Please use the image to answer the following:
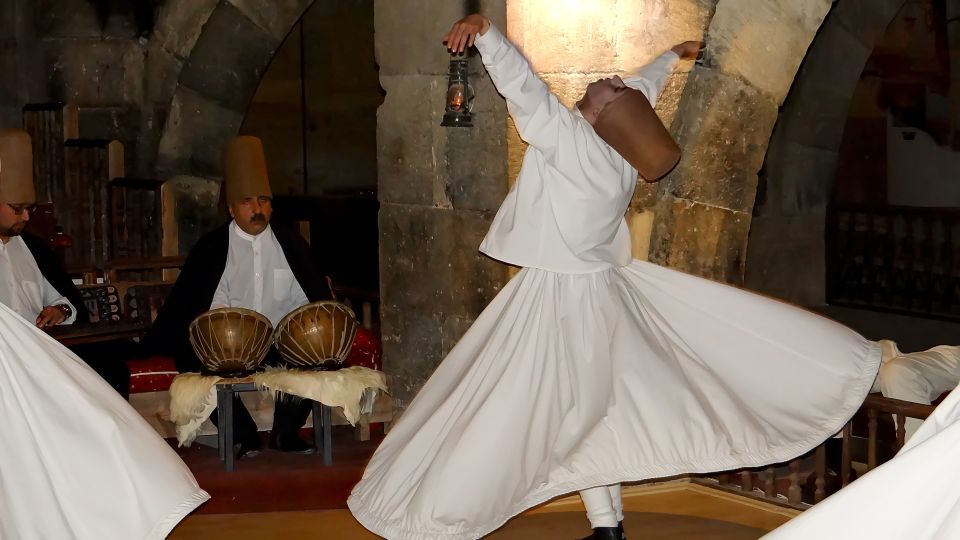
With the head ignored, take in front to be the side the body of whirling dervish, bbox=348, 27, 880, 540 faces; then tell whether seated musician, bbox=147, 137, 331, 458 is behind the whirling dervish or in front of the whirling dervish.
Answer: in front

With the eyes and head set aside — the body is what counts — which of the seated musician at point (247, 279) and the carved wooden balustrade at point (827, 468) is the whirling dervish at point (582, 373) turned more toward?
the seated musician

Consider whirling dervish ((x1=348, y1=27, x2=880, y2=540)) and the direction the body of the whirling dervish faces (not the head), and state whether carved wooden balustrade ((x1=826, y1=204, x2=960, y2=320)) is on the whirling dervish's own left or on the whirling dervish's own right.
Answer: on the whirling dervish's own right

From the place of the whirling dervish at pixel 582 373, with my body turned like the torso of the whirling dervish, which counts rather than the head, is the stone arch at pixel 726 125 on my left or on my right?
on my right

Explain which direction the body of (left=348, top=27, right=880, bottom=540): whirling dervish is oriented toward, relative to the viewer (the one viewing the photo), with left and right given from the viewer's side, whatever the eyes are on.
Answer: facing away from the viewer and to the left of the viewer

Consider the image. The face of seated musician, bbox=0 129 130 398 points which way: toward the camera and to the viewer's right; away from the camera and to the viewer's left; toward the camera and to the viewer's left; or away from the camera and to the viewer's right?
toward the camera and to the viewer's right
